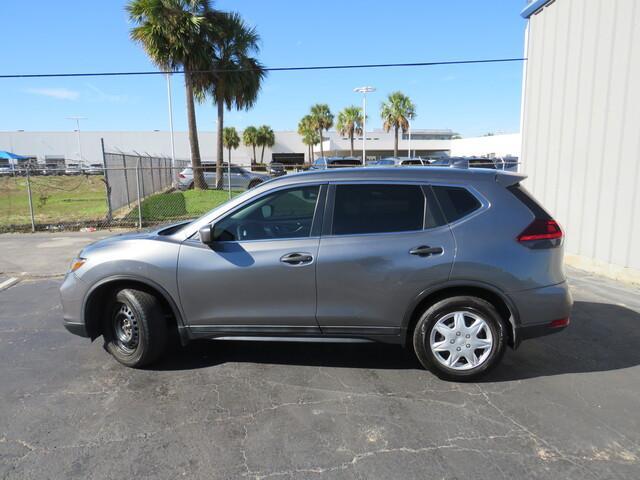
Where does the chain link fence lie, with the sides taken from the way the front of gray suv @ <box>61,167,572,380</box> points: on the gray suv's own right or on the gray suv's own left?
on the gray suv's own right

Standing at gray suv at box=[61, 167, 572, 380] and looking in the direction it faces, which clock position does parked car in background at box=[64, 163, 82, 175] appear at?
The parked car in background is roughly at 2 o'clock from the gray suv.

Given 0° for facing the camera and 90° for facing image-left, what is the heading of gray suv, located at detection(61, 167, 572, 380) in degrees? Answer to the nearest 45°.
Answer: approximately 90°

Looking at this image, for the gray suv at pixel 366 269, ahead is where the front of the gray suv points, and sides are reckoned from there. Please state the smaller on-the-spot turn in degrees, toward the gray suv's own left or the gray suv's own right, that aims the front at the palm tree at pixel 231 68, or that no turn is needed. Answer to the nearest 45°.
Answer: approximately 90° to the gray suv's own right

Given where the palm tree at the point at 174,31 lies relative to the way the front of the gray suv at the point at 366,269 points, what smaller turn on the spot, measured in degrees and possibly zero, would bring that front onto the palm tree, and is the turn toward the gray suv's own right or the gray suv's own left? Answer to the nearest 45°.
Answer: approximately 90° to the gray suv's own right
